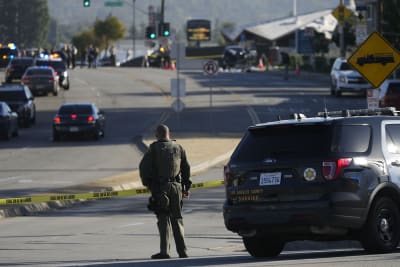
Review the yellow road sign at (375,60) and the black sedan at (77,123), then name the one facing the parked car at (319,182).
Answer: the yellow road sign

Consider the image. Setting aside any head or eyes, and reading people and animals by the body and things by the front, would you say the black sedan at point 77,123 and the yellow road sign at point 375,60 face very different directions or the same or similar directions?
very different directions

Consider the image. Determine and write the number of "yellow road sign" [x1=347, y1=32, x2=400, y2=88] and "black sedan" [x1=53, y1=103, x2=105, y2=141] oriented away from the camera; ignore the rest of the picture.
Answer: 1

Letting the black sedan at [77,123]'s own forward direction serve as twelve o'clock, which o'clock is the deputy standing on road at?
The deputy standing on road is roughly at 6 o'clock from the black sedan.

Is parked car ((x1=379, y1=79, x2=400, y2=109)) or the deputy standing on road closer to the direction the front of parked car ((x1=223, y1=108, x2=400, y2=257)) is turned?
the parked car

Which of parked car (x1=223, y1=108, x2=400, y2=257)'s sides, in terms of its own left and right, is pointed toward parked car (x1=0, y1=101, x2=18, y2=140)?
left

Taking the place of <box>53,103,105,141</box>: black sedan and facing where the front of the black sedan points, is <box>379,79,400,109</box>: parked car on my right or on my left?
on my right

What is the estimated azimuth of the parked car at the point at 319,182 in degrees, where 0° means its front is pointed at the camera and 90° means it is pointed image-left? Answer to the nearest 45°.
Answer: approximately 225°

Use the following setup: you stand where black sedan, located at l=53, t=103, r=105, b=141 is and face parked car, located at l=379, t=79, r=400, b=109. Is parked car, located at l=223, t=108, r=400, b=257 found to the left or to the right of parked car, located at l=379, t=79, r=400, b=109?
right

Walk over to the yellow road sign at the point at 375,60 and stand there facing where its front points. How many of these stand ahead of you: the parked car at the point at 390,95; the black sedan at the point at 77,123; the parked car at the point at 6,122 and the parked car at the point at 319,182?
1

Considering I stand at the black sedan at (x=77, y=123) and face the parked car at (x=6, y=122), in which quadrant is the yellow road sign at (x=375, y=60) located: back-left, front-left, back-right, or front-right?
back-left

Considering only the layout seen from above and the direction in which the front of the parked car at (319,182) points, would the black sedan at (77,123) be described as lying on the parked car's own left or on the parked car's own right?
on the parked car's own left

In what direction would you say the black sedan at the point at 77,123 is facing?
away from the camera

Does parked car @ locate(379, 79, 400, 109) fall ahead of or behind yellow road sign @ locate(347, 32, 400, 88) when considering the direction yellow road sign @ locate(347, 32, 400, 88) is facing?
behind

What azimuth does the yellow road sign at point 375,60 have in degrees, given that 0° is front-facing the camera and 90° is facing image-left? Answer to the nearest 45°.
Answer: approximately 0°

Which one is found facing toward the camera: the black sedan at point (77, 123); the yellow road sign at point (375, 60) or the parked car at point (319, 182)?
the yellow road sign
